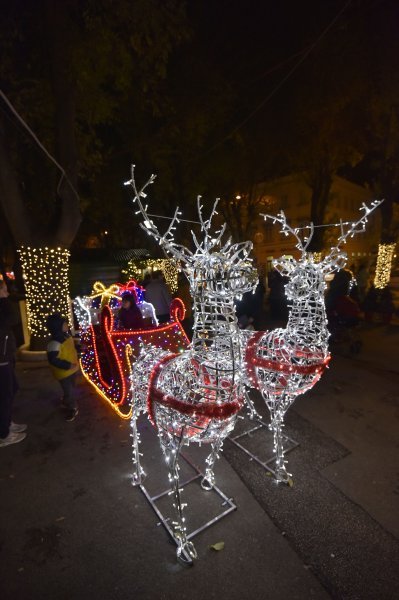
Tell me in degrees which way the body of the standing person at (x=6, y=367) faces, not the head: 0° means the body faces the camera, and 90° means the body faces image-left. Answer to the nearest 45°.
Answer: approximately 270°

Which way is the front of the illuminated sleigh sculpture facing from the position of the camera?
facing the viewer and to the right of the viewer

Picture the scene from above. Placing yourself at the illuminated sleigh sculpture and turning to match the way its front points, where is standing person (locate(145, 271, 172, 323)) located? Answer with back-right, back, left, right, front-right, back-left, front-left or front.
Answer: back-left

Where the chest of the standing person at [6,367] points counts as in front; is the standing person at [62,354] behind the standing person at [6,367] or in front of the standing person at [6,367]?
in front

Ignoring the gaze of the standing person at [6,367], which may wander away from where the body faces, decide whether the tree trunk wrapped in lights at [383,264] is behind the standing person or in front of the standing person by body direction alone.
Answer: in front
